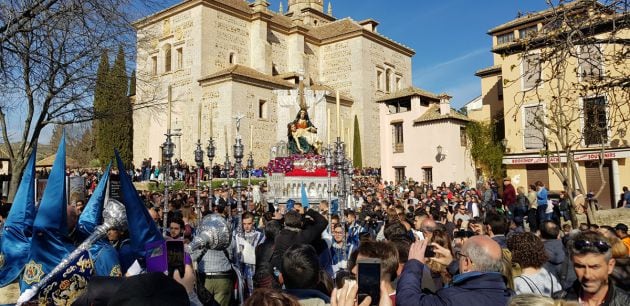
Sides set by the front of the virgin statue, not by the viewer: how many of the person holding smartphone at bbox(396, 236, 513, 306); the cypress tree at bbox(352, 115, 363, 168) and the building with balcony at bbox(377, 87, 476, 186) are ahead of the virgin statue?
1

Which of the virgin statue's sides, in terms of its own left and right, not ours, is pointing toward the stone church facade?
back

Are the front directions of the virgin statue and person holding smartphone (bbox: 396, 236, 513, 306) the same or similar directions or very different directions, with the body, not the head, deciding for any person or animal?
very different directions

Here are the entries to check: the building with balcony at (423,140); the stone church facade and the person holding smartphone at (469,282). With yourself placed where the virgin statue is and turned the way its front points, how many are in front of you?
1

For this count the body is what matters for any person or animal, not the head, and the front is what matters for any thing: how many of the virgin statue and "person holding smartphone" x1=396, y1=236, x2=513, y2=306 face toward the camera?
1

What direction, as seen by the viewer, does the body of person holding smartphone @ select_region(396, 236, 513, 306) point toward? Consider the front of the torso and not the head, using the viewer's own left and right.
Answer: facing away from the viewer and to the left of the viewer

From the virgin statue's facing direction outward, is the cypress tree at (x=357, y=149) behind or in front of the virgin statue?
behind

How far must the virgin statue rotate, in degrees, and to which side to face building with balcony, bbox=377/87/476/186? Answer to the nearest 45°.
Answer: approximately 135° to its left

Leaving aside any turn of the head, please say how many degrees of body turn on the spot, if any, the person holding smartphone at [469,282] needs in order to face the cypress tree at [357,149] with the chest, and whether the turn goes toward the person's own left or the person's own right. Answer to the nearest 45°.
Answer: approximately 45° to the person's own right

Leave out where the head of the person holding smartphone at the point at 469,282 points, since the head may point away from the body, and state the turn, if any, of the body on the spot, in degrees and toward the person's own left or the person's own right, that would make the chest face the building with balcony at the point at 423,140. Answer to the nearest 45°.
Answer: approximately 45° to the person's own right

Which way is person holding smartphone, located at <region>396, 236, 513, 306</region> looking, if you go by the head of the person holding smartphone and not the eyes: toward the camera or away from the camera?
away from the camera
